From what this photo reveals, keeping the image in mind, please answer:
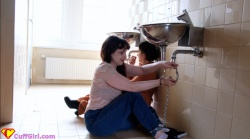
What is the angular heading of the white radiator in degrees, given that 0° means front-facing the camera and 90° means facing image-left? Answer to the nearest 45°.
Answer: approximately 0°
